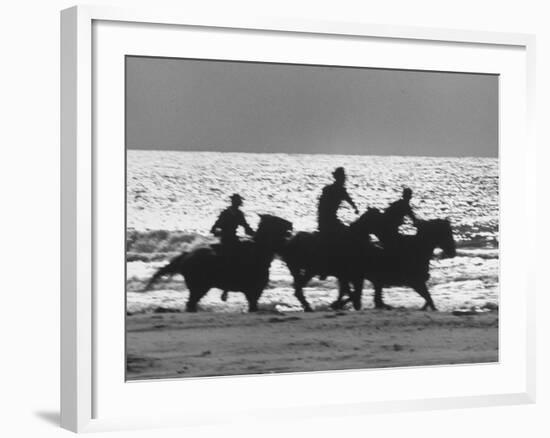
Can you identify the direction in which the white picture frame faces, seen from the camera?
facing the viewer and to the right of the viewer
